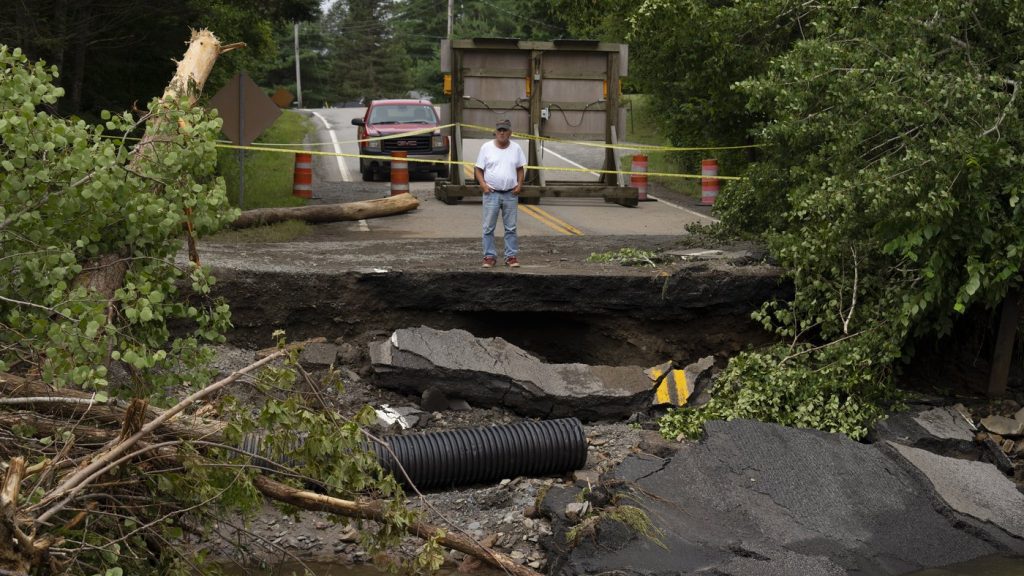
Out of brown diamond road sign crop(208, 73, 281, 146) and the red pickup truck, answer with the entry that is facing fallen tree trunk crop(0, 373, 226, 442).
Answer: the red pickup truck

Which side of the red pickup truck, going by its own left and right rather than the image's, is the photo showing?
front

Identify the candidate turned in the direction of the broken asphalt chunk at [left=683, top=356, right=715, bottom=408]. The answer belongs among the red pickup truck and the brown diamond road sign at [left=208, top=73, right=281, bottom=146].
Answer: the red pickup truck

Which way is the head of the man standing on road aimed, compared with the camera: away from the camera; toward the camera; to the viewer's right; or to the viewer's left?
toward the camera

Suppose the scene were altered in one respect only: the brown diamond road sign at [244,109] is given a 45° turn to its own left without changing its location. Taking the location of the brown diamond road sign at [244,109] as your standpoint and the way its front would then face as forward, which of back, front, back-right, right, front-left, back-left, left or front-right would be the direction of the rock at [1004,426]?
back

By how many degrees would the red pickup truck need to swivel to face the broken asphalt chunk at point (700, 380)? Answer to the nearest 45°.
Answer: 0° — it already faces it

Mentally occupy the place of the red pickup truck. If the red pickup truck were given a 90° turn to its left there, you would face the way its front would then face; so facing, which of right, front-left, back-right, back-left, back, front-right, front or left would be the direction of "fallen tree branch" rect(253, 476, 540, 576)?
right

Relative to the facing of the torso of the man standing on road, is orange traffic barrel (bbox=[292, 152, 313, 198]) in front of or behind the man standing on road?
behind

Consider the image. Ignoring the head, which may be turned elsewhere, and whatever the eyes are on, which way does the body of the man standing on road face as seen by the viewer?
toward the camera

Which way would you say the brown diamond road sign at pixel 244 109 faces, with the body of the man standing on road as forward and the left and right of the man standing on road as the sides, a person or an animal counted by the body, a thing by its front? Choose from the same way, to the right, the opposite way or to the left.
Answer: the opposite way

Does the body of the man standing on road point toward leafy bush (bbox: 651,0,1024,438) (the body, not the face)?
no

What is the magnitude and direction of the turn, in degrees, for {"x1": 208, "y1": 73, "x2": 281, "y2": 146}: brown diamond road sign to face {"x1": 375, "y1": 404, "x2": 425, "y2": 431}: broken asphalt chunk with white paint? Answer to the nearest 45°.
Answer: approximately 180°

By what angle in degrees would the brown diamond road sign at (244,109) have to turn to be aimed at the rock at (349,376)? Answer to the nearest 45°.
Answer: approximately 180°

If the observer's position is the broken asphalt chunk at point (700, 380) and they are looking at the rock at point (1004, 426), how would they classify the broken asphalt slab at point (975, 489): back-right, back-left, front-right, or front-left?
front-right

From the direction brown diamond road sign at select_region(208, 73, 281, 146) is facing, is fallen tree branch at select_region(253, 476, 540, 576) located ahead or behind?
behind

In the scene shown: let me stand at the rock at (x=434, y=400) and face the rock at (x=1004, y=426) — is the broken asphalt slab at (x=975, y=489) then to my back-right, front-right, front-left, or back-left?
front-right

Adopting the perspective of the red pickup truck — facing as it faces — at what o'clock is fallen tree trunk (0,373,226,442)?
The fallen tree trunk is roughly at 12 o'clock from the red pickup truck.

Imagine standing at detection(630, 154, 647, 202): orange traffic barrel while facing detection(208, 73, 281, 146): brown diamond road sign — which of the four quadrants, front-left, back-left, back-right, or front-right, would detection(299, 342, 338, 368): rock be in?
front-left

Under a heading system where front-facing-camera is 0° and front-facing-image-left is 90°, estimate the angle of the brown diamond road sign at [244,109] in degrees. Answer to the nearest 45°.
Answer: approximately 180°

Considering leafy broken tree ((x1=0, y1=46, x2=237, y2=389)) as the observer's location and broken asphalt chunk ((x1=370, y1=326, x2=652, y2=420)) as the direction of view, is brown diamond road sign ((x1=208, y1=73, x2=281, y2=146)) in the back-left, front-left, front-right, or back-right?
front-left

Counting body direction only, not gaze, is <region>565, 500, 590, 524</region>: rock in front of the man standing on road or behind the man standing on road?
in front

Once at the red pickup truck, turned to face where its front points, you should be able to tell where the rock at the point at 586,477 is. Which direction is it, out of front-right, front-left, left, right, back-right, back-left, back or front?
front

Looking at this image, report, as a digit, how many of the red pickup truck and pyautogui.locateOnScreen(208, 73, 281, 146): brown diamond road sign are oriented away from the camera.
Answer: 1
